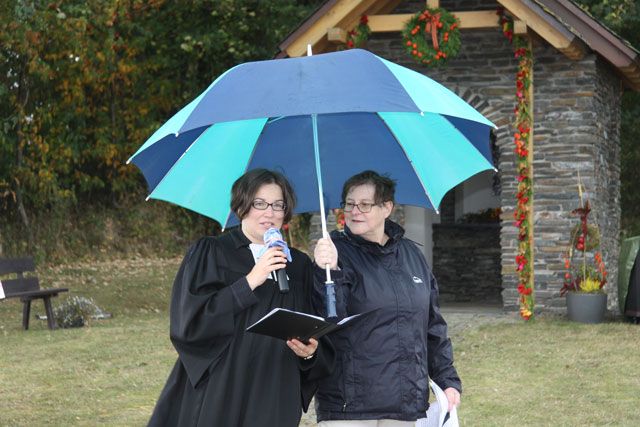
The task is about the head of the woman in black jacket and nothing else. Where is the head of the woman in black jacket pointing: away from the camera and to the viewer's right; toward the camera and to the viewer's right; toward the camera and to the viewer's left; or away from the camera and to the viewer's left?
toward the camera and to the viewer's left

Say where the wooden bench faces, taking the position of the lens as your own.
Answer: facing the viewer and to the right of the viewer

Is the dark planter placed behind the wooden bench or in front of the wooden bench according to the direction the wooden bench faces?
in front

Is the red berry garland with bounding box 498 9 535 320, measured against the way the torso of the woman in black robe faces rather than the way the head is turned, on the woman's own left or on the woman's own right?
on the woman's own left

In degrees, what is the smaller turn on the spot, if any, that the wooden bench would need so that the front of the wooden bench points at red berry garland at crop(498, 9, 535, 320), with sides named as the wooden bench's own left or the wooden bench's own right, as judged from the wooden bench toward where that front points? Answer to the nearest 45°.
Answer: approximately 45° to the wooden bench's own left

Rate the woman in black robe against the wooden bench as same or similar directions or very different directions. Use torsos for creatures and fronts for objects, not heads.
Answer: same or similar directions

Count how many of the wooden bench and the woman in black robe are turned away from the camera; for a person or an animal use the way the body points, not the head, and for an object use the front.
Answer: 0

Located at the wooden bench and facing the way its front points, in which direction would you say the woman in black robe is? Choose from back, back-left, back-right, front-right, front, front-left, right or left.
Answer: front-right

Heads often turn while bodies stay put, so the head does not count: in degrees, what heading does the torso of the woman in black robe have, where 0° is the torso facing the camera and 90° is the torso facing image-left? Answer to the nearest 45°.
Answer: approximately 315°

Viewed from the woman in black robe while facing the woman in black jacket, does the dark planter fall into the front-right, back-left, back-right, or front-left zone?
front-left

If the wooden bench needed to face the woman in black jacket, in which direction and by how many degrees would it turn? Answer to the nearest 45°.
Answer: approximately 45° to its right
